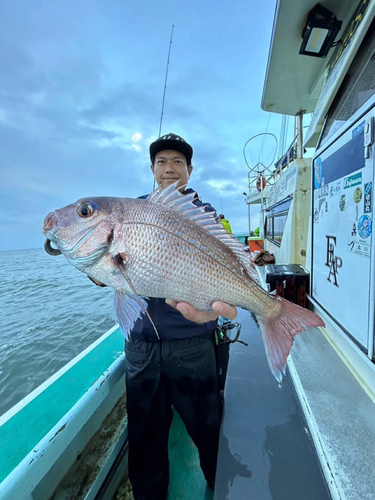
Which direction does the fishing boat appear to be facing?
away from the camera

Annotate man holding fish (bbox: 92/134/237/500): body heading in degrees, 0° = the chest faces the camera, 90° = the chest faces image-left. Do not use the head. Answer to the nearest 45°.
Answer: approximately 0°
